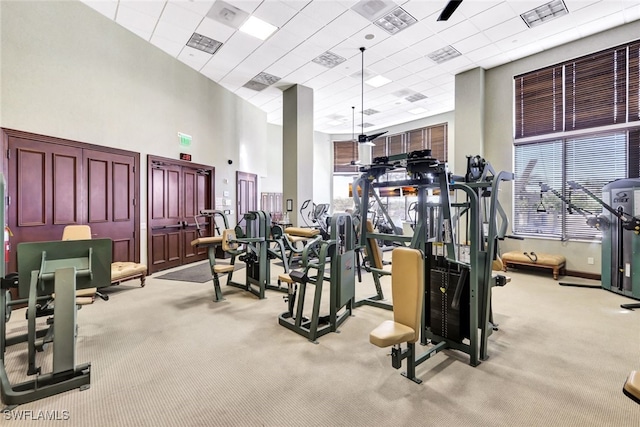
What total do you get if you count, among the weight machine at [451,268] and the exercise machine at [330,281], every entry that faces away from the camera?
0

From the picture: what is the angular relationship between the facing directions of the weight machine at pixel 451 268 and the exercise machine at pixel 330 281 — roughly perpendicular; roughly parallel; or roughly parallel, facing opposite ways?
roughly parallel

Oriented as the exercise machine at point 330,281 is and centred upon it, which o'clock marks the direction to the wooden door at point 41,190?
The wooden door is roughly at 2 o'clock from the exercise machine.

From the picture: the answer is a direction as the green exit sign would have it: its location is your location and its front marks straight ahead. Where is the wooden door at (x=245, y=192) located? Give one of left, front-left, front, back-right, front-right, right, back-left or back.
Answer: left

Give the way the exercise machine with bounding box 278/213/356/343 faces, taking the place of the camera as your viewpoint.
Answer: facing the viewer and to the left of the viewer

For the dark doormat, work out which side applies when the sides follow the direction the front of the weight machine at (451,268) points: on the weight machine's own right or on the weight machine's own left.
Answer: on the weight machine's own right

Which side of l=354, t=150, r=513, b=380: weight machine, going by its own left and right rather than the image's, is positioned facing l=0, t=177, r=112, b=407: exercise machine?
front

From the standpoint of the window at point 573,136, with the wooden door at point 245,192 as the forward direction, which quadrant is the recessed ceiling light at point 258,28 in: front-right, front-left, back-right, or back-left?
front-left

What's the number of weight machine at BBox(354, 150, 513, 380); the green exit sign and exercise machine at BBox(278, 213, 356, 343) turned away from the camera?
0
